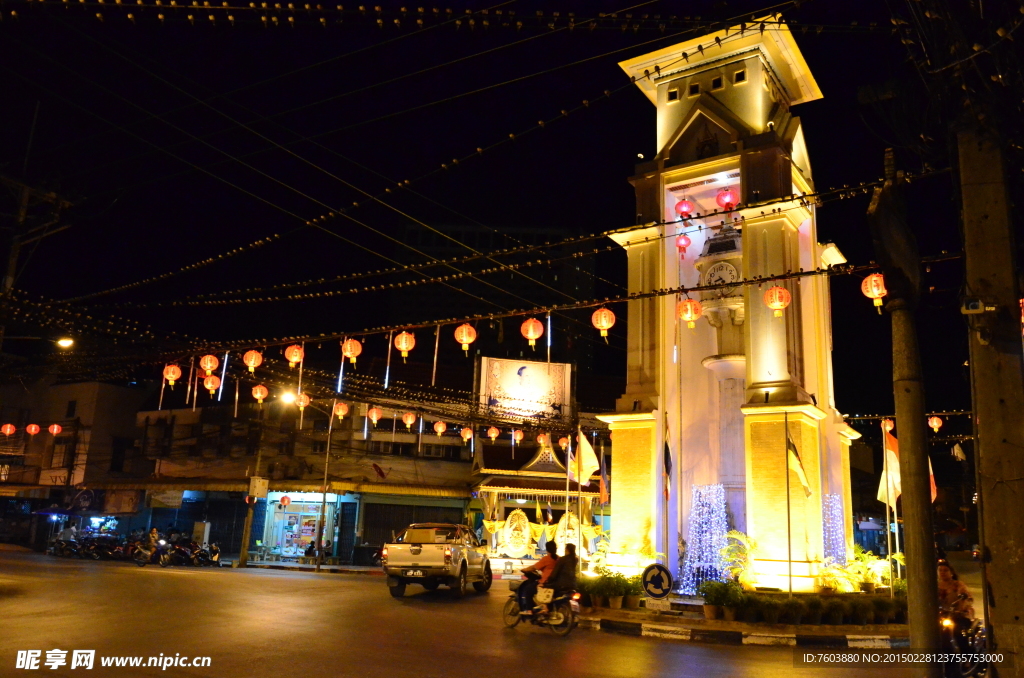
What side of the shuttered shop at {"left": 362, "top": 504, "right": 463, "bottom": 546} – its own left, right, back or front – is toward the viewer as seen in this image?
front

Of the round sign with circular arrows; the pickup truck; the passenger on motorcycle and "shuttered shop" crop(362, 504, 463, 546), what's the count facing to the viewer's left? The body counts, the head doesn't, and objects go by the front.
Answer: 1

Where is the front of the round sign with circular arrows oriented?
toward the camera

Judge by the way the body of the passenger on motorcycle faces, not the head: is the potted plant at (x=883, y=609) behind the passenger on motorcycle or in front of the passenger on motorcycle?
behind

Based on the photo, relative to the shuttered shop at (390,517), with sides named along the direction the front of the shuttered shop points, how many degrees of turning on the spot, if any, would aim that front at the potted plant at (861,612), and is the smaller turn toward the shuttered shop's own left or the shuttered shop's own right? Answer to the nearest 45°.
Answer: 0° — it already faces it

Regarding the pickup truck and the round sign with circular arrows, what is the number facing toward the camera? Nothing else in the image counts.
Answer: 1

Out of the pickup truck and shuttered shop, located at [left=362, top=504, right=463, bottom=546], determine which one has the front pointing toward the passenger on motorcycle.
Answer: the shuttered shop

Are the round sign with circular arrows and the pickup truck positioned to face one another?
no

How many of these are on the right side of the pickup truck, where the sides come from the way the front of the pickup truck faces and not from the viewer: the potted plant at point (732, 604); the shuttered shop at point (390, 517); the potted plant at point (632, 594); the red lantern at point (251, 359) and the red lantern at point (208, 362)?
2

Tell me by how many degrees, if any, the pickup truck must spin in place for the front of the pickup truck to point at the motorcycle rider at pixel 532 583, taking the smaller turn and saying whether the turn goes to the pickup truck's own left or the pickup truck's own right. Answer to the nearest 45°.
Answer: approximately 135° to the pickup truck's own right

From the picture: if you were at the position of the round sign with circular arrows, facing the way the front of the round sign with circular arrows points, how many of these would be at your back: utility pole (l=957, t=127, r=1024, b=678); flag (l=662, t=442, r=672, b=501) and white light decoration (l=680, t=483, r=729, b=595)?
2

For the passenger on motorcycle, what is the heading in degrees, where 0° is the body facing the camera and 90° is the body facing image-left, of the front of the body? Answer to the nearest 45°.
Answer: approximately 90°

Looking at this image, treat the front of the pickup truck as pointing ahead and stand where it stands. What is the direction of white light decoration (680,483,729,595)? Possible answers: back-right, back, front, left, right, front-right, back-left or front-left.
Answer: front-right

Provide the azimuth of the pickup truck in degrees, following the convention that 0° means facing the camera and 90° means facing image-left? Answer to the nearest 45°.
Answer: approximately 225°

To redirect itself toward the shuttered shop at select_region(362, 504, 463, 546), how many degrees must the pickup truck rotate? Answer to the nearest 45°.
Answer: approximately 45° to its left

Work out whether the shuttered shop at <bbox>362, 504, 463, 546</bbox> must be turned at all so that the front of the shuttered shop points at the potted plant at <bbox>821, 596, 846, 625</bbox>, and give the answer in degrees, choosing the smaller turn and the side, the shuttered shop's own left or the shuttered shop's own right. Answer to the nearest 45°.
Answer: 0° — it already faces it

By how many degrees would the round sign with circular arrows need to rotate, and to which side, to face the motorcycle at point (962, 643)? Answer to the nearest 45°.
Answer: approximately 45° to its left
